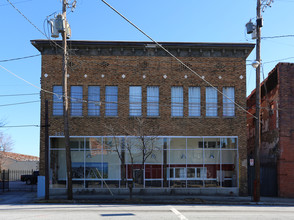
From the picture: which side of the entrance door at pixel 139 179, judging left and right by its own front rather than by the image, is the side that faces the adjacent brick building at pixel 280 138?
left

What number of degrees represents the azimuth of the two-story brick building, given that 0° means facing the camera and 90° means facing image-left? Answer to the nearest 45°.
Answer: approximately 0°

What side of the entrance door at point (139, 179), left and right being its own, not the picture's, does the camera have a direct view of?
front

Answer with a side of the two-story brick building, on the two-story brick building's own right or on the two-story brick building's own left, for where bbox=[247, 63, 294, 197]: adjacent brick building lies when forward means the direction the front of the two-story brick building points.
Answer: on the two-story brick building's own left
